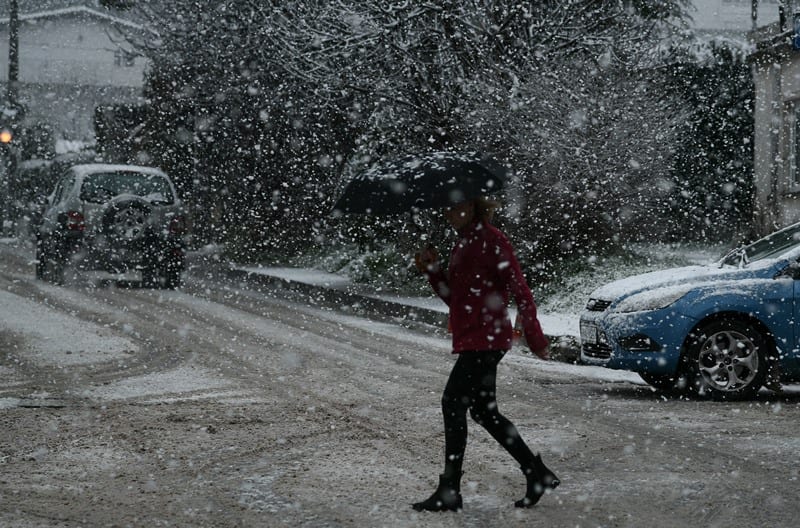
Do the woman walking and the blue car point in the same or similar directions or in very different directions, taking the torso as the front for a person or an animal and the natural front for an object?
same or similar directions

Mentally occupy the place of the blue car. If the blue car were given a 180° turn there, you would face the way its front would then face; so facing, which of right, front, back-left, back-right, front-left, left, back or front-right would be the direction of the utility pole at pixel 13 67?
back-left

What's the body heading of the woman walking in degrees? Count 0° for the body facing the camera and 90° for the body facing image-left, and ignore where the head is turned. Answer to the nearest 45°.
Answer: approximately 90°

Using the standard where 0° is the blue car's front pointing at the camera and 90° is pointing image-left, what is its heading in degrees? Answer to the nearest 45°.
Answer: approximately 90°
